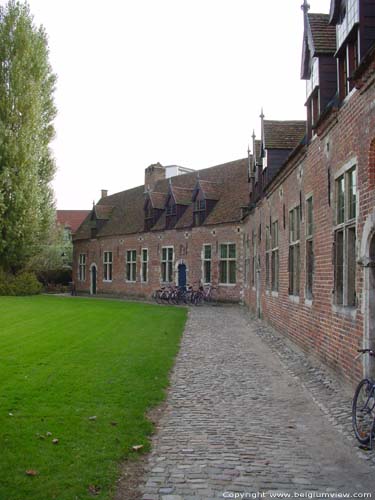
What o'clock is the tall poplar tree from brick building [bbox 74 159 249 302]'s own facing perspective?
The tall poplar tree is roughly at 2 o'clock from the brick building.

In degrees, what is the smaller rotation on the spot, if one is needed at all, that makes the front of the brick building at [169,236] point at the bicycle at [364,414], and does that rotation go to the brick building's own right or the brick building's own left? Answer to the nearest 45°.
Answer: approximately 45° to the brick building's own left

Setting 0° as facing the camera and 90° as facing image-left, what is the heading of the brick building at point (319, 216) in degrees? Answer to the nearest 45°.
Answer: approximately 45°

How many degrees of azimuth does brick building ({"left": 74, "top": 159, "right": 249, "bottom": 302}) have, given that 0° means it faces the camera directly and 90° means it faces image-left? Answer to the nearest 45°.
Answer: approximately 45°

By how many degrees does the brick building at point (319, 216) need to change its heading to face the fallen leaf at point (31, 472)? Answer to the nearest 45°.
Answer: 0° — it already faces it
